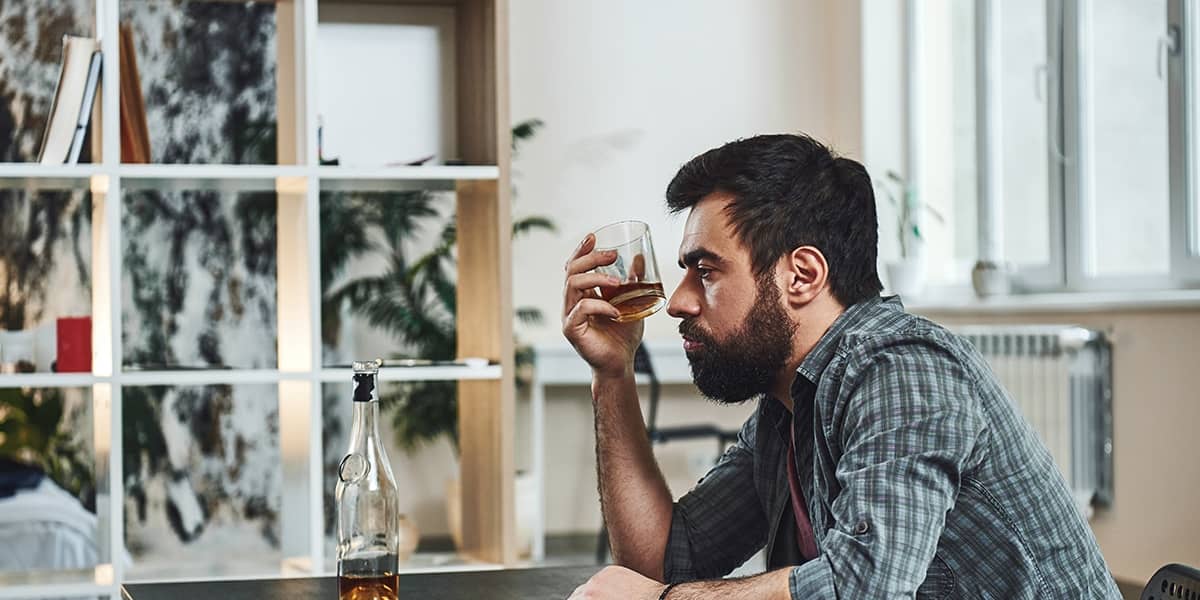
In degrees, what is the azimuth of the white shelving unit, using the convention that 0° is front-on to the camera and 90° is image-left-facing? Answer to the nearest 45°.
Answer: approximately 0°

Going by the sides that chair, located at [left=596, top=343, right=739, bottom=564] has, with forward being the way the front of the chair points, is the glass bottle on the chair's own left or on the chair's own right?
on the chair's own right

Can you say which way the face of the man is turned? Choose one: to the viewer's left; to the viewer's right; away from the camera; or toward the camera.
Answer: to the viewer's left

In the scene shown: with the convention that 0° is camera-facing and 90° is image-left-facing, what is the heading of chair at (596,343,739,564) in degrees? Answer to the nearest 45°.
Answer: approximately 270°

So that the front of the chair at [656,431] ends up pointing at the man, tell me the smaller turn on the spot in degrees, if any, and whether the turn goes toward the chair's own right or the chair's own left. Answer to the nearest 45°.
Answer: approximately 90° to the chair's own right

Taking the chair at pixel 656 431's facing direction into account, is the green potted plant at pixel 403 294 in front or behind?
behind

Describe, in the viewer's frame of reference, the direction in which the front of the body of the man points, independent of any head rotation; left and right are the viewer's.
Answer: facing to the left of the viewer

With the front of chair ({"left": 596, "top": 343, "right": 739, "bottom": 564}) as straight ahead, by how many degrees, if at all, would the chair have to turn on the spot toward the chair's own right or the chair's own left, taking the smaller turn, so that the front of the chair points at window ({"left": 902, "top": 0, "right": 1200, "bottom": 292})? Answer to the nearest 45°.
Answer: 0° — it already faces it

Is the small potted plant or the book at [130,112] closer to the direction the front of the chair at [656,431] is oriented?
the small potted plant

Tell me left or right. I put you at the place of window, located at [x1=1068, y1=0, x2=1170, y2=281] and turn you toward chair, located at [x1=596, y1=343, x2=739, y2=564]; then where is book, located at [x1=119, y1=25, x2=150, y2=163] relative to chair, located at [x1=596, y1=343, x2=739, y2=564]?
left
